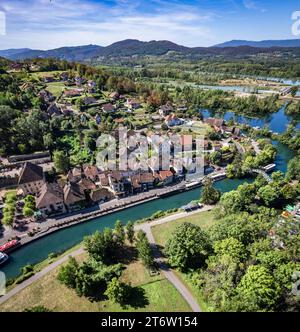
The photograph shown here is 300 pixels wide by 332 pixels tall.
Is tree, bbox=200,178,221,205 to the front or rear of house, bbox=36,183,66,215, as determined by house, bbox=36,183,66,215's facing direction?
to the front

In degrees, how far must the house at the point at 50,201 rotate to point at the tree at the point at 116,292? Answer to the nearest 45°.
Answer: approximately 45° to its right

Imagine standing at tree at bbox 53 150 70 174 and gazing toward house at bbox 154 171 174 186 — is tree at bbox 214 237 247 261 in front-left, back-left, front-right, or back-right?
front-right

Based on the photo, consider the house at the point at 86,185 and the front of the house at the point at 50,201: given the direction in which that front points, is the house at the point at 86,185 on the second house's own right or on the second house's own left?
on the second house's own left

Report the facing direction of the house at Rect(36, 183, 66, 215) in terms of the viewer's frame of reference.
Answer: facing the viewer and to the right of the viewer

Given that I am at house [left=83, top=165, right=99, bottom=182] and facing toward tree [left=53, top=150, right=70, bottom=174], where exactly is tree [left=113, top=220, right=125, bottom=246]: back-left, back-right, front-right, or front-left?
back-left

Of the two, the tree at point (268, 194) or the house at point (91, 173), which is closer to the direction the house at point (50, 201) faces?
the tree

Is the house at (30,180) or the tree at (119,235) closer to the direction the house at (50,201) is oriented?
the tree

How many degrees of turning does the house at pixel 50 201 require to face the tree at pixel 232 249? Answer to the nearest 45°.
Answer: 0° — it already faces it

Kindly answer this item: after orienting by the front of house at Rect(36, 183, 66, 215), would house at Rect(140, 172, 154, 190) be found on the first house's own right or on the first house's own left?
on the first house's own left
